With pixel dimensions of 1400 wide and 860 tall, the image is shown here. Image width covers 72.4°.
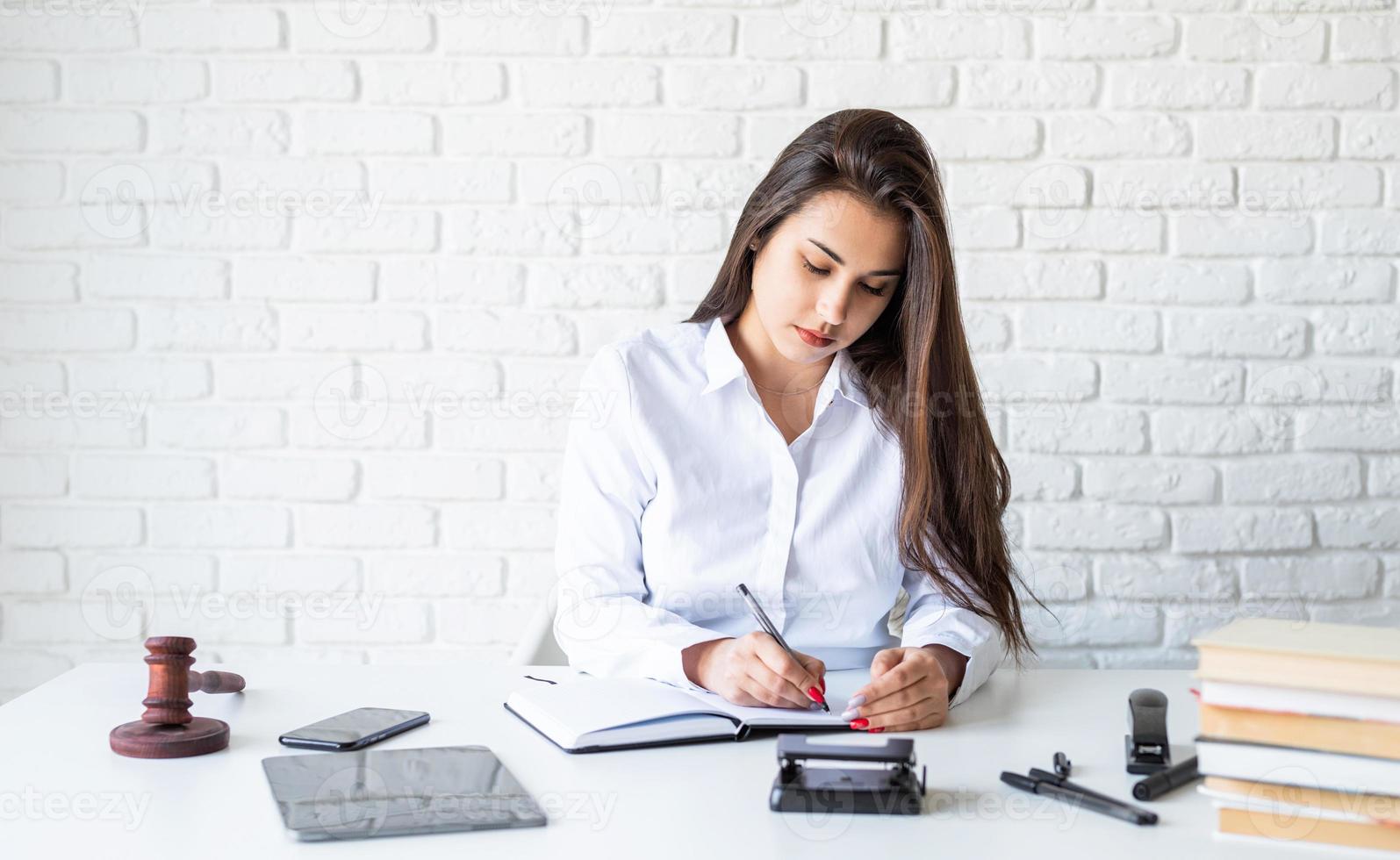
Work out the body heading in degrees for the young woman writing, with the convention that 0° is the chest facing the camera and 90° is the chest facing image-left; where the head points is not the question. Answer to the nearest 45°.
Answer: approximately 0°

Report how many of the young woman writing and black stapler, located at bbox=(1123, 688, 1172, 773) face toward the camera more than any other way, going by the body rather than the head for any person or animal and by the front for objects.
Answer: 2

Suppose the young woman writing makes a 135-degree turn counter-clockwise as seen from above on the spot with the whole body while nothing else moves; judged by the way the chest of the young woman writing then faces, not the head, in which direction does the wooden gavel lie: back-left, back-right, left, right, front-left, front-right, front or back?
back
